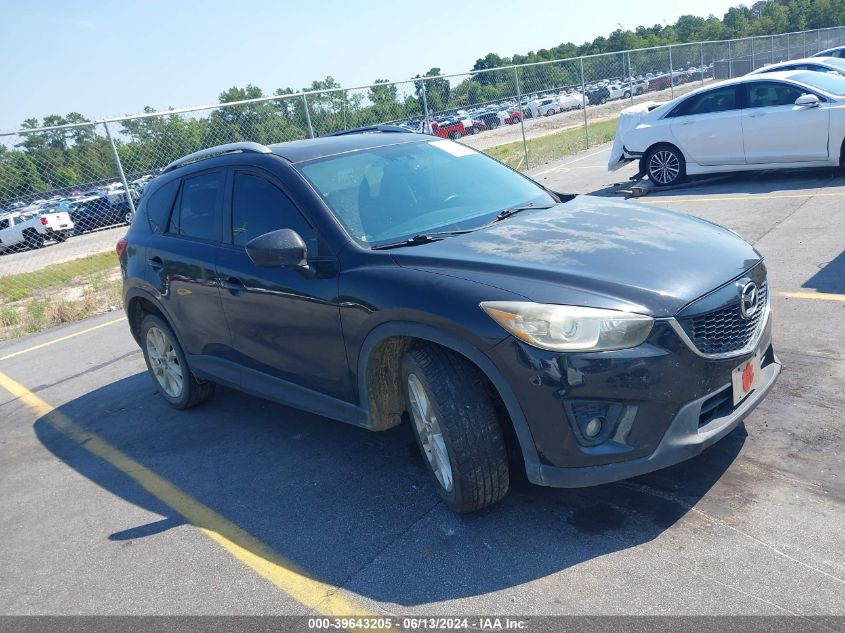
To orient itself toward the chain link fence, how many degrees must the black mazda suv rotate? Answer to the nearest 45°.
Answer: approximately 180°

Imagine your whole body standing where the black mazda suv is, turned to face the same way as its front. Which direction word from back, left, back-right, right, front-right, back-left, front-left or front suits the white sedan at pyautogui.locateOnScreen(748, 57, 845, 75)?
left

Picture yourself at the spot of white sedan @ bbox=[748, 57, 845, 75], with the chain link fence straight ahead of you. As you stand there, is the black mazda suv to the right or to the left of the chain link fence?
left

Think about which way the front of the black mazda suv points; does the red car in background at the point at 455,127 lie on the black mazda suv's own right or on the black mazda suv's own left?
on the black mazda suv's own left
